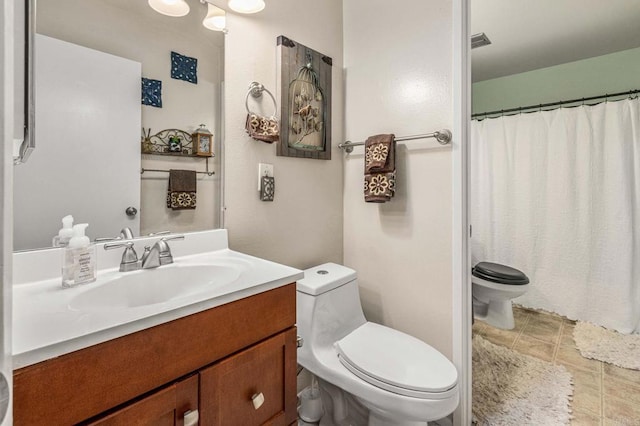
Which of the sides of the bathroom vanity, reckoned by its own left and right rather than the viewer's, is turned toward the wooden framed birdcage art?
left

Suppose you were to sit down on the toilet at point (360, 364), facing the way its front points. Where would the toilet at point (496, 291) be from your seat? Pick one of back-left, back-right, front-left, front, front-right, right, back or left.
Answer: left

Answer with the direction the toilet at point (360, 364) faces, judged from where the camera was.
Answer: facing the viewer and to the right of the viewer

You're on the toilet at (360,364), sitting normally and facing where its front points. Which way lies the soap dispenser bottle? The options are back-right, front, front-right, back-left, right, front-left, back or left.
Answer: right

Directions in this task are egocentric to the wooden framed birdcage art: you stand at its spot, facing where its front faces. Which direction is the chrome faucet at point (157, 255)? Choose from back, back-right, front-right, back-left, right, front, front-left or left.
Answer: right
